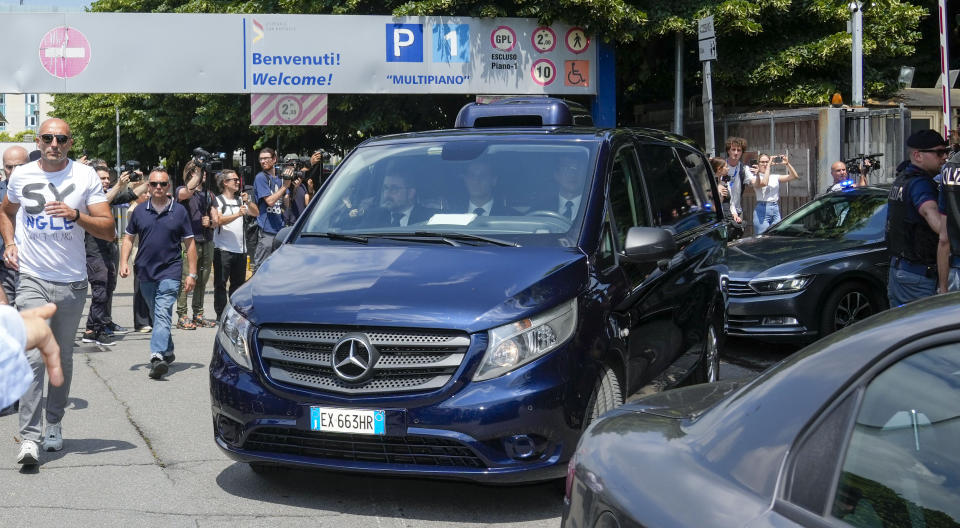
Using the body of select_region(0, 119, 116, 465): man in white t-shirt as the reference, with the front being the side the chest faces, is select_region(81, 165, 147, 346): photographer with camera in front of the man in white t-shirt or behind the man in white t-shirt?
behind

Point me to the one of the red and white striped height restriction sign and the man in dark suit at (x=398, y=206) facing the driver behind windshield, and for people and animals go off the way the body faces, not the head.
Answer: the red and white striped height restriction sign

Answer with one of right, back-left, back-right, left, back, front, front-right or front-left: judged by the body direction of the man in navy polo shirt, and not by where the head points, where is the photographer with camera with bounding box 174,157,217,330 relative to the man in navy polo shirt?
back

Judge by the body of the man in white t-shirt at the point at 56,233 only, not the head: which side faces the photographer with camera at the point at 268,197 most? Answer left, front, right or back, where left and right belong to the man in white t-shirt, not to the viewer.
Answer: back

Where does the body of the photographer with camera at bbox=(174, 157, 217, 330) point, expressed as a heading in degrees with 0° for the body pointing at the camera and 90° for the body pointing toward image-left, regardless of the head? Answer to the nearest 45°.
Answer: approximately 315°
